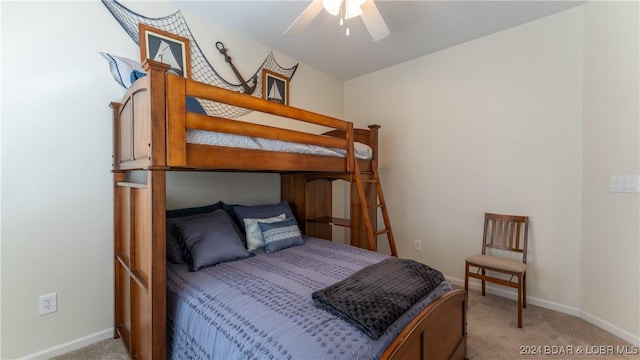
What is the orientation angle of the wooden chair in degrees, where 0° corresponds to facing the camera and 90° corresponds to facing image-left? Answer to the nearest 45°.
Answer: approximately 45°

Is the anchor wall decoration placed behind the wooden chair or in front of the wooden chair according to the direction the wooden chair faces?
in front

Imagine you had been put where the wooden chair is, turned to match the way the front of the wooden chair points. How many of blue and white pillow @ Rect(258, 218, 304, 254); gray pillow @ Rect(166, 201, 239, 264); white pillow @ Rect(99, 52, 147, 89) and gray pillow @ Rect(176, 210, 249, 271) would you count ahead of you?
4

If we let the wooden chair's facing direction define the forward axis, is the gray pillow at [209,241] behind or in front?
in front

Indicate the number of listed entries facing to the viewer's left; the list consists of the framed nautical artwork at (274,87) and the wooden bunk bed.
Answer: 0

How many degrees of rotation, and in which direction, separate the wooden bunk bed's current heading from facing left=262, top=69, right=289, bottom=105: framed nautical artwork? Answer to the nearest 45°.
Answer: approximately 135° to its left

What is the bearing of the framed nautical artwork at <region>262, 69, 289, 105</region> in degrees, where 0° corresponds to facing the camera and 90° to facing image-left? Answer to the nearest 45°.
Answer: approximately 315°

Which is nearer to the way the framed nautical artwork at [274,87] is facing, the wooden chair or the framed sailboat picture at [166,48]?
the wooden chair

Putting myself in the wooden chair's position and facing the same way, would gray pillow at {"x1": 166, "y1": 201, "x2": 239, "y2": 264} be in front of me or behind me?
in front

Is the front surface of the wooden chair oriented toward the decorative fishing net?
yes

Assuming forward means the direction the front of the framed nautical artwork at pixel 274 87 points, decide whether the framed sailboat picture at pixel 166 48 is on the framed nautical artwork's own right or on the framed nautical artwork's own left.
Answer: on the framed nautical artwork's own right

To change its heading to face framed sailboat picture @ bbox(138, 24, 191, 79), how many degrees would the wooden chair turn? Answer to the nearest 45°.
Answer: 0° — it already faces it
